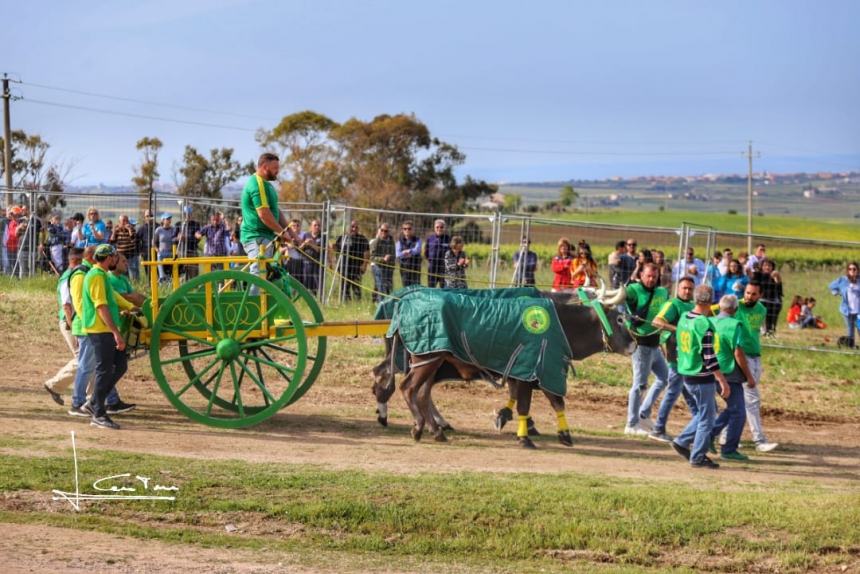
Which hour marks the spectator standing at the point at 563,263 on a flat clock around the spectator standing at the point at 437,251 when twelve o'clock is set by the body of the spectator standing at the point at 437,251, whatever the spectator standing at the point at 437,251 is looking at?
the spectator standing at the point at 563,263 is roughly at 10 o'clock from the spectator standing at the point at 437,251.

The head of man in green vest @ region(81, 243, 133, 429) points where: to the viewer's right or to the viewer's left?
to the viewer's right

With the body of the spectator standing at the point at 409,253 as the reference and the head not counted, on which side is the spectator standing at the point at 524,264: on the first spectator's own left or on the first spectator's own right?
on the first spectator's own left

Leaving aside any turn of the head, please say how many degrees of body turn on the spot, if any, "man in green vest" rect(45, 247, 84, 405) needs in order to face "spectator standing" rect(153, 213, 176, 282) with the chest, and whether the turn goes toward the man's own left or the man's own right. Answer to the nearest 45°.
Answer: approximately 90° to the man's own left

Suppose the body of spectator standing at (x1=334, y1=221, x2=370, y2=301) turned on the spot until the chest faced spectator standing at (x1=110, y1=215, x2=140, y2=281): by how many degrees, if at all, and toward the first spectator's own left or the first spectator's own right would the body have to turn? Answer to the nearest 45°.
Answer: approximately 90° to the first spectator's own right

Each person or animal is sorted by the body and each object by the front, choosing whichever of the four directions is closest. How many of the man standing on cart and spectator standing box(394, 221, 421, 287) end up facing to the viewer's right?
1

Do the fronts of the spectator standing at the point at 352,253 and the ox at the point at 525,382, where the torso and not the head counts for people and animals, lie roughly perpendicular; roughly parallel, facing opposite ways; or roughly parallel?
roughly perpendicular

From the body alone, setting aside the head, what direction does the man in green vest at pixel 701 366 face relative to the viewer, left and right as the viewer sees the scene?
facing away from the viewer and to the right of the viewer

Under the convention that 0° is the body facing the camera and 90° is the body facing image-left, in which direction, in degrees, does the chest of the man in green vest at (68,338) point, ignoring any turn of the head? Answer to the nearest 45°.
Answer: approximately 270°
